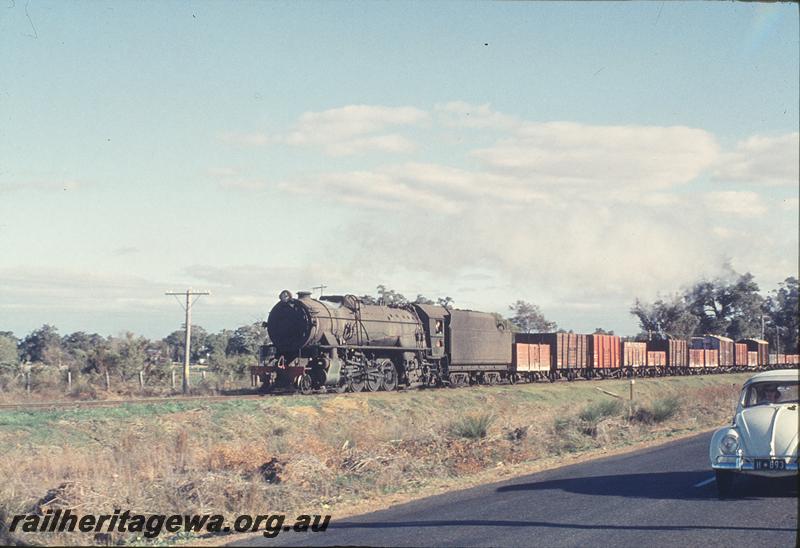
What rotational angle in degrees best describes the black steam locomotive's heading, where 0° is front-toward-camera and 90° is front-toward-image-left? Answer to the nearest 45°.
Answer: approximately 45°

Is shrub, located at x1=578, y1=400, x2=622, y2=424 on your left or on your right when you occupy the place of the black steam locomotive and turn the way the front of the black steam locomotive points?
on your left

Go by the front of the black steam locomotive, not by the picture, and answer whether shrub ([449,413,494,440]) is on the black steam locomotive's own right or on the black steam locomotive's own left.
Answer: on the black steam locomotive's own left

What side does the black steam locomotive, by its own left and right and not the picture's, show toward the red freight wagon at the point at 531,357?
back

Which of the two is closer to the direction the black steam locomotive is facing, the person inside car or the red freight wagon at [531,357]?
the person inside car
